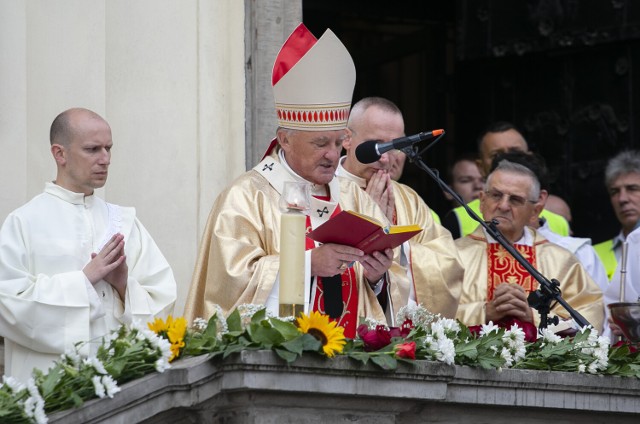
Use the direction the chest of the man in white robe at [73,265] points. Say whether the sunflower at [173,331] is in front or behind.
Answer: in front

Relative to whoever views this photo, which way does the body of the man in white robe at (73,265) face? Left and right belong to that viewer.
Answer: facing the viewer and to the right of the viewer

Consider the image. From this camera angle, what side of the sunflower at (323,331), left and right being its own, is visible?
front

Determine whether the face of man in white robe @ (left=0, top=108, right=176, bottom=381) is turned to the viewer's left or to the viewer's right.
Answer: to the viewer's right

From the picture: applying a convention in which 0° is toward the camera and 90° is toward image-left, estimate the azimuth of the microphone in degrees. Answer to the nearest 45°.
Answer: approximately 90°

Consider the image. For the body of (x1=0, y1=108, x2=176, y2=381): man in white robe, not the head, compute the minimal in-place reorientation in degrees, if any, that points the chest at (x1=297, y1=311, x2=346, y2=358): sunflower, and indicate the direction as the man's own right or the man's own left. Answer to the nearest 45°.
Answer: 0° — they already face it

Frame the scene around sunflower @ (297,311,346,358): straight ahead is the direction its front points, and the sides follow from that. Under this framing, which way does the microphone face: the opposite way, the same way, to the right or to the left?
to the right

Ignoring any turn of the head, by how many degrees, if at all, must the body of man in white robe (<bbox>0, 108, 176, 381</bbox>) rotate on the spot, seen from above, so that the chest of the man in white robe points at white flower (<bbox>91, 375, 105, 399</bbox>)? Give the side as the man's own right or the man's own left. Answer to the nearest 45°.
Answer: approximately 45° to the man's own right

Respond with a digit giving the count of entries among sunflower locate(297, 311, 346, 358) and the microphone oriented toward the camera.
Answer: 1
